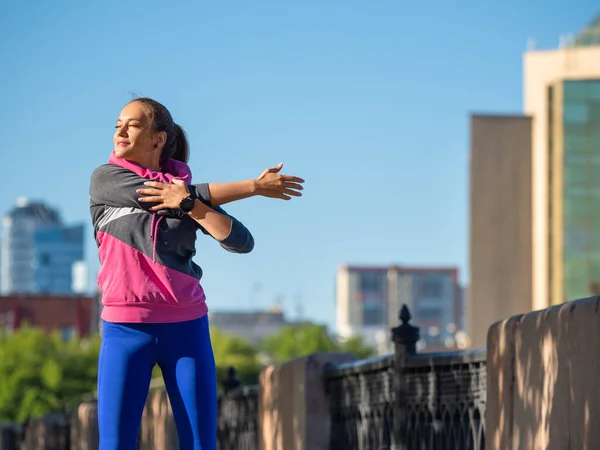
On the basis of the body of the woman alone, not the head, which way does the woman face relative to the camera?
toward the camera

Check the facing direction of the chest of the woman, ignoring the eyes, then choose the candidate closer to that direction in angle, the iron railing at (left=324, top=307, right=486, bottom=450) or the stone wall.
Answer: the stone wall

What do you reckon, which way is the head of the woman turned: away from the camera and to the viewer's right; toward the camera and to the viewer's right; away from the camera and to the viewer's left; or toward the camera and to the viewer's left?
toward the camera and to the viewer's left

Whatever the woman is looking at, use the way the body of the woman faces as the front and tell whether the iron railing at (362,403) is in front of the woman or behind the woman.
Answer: behind

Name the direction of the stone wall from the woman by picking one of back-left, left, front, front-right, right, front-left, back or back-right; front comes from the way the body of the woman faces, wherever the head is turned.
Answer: left

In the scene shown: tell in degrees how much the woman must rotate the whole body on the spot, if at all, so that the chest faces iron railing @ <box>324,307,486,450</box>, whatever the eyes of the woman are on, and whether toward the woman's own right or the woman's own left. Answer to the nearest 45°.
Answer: approximately 135° to the woman's own left

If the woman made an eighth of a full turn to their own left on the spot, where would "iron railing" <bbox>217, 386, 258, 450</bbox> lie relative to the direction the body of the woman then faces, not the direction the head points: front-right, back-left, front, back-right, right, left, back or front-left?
back-left
